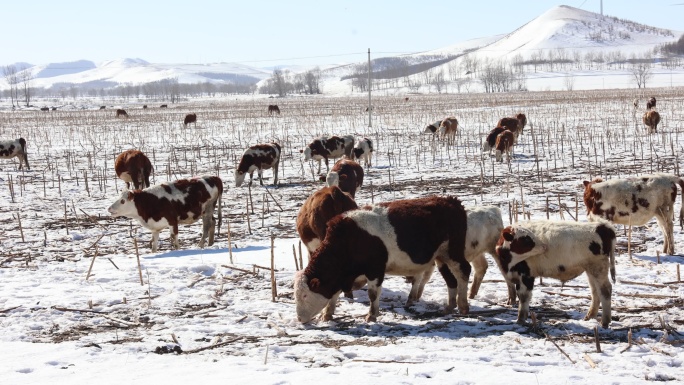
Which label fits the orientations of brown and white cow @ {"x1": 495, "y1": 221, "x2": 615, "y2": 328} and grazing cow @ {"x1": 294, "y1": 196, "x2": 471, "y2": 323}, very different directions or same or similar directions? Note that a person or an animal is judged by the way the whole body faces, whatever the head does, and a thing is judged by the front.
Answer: same or similar directions

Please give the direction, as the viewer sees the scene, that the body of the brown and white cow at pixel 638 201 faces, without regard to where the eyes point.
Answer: to the viewer's left

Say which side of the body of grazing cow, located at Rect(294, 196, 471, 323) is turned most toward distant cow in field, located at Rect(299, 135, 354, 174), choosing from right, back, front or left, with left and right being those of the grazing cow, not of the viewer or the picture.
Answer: right

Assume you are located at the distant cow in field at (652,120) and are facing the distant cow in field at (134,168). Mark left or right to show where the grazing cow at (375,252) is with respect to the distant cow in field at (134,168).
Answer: left

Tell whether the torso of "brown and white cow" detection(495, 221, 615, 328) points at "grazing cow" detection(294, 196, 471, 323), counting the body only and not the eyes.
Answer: yes

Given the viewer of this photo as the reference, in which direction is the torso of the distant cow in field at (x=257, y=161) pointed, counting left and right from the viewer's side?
facing to the left of the viewer

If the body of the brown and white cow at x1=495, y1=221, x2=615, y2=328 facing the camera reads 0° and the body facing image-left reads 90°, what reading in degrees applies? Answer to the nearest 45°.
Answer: approximately 90°

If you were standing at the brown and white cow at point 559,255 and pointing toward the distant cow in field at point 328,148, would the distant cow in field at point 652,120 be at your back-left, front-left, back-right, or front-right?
front-right

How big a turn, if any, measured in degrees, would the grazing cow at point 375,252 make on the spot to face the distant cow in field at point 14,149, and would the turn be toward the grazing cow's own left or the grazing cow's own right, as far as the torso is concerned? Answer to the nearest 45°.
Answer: approximately 45° to the grazing cow's own right

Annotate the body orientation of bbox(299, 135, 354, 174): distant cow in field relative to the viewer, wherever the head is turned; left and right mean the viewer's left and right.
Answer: facing to the left of the viewer
